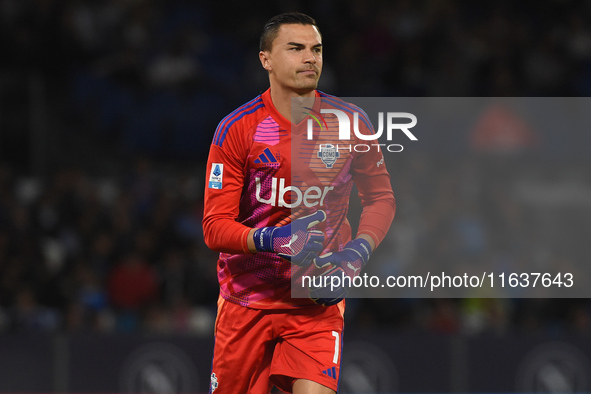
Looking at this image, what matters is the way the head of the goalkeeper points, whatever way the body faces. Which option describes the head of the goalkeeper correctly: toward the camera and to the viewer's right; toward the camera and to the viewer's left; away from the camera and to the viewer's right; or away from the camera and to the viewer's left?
toward the camera and to the viewer's right

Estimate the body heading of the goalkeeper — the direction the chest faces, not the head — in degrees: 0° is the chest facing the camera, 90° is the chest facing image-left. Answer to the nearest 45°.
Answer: approximately 315°
